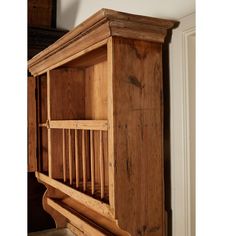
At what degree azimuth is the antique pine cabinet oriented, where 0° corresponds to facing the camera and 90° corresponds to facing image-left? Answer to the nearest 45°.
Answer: approximately 45°
